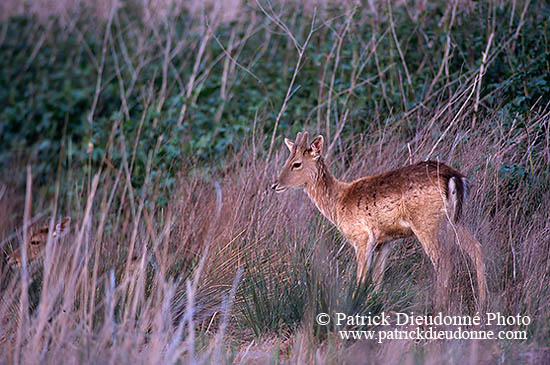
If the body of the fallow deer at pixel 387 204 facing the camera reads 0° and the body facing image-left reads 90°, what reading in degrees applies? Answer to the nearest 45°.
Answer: approximately 90°
